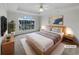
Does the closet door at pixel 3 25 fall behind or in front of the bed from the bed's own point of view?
in front

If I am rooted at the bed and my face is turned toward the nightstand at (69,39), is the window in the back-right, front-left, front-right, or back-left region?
back-left

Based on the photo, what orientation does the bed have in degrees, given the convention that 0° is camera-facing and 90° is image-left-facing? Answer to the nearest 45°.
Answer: approximately 45°
